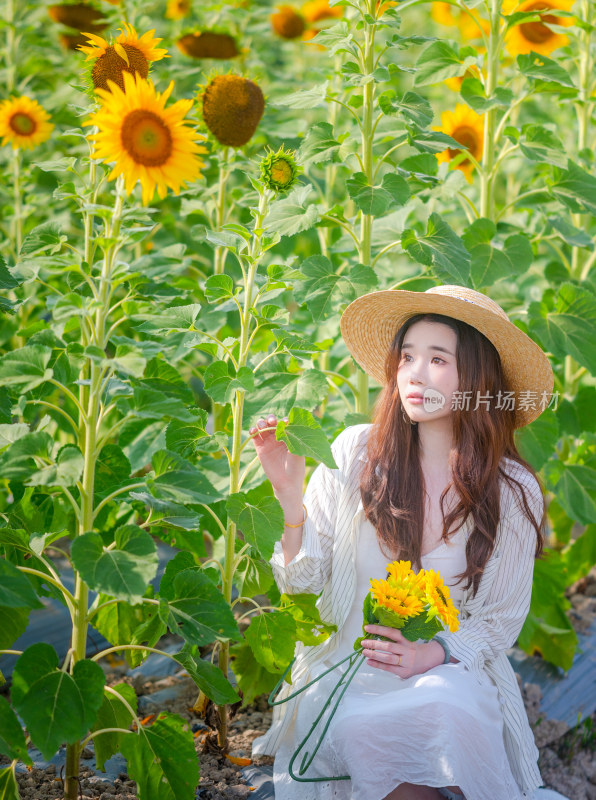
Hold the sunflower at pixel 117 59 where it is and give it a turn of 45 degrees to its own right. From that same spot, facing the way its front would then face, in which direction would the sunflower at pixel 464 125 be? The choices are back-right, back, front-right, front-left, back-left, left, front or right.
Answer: back

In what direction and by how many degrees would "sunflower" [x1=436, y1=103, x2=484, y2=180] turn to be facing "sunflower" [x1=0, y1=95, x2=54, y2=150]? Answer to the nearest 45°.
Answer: approximately 90° to its right

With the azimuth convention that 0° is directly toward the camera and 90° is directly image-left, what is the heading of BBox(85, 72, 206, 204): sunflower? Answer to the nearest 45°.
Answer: approximately 0°

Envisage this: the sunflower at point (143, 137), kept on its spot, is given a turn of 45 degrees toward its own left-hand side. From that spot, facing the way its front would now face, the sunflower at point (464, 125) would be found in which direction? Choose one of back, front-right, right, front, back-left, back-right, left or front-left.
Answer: left

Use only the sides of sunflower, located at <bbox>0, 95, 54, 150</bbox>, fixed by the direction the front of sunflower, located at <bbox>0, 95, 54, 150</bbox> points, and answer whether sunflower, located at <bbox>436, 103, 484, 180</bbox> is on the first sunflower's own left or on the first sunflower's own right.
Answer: on the first sunflower's own left
